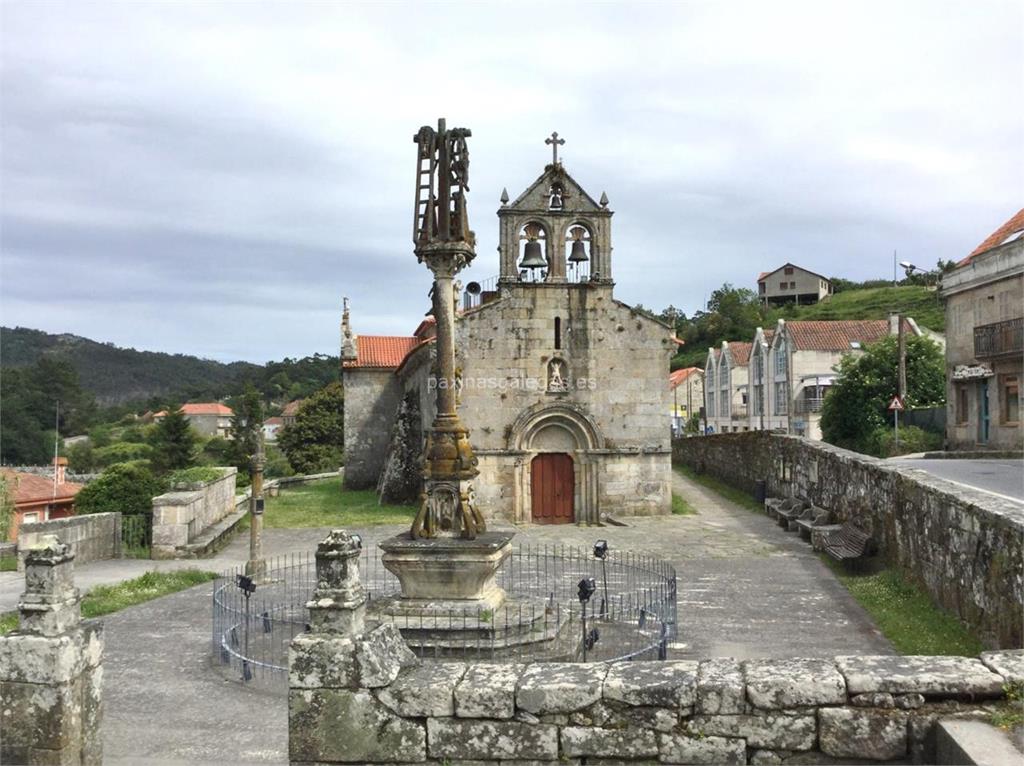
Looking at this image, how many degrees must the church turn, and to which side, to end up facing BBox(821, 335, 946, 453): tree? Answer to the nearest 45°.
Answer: approximately 135° to its left

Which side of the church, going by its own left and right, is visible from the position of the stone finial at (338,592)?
front

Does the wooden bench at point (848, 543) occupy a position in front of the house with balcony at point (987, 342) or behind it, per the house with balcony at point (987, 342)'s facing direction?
in front

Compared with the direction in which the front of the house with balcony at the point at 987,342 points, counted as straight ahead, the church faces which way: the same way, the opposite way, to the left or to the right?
to the left

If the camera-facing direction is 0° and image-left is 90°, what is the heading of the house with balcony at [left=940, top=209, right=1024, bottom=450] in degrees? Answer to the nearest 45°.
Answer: approximately 45°

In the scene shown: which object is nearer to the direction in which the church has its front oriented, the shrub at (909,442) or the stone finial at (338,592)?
the stone finial

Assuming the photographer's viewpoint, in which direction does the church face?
facing the viewer

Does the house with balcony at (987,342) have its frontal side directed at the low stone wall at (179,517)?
yes

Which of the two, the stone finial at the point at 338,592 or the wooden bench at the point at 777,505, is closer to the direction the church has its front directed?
the stone finial

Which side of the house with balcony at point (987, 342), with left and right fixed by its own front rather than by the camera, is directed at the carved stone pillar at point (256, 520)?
front

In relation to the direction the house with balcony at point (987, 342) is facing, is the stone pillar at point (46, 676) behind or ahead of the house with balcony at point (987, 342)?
ahead

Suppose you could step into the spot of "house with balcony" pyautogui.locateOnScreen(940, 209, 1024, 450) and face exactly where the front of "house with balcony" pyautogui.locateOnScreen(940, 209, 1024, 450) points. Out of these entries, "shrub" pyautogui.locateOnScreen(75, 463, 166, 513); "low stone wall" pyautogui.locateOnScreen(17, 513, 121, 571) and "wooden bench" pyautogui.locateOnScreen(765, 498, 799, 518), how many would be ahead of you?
3

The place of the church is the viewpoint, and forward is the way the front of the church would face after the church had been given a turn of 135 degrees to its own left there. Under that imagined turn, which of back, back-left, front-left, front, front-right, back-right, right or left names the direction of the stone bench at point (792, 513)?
right

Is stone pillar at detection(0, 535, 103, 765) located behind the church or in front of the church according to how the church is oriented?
in front

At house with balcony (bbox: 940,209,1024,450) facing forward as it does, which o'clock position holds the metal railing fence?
The metal railing fence is roughly at 11 o'clock from the house with balcony.

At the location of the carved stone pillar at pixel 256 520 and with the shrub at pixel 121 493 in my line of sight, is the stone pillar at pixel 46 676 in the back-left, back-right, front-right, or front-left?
back-left

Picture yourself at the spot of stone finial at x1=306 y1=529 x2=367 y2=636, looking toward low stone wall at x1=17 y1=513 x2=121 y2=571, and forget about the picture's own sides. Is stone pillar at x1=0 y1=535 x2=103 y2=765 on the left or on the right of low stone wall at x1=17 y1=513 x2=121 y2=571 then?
left

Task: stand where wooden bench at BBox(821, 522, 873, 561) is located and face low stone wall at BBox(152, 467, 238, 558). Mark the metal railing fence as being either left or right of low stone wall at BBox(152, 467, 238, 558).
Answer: left

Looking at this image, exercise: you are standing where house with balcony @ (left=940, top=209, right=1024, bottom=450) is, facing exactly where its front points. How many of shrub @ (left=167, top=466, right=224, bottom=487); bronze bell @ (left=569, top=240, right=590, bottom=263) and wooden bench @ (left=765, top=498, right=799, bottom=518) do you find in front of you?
3

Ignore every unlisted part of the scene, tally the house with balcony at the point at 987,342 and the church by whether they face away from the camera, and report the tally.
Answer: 0
